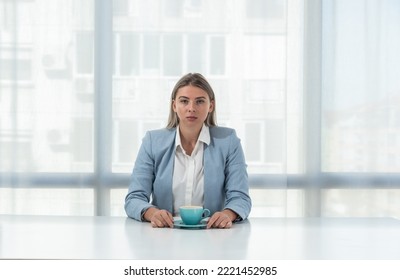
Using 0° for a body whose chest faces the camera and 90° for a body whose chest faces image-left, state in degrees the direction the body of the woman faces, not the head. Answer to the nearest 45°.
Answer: approximately 0°

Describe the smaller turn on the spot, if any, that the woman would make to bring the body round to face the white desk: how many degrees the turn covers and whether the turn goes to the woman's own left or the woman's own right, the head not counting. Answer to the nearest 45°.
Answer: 0° — they already face it
